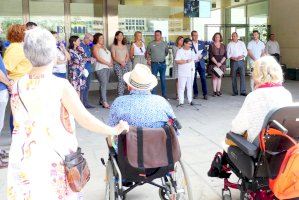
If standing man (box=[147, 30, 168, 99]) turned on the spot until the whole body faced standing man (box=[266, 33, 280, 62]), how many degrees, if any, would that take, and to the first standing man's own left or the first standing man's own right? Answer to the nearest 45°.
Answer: approximately 135° to the first standing man's own left

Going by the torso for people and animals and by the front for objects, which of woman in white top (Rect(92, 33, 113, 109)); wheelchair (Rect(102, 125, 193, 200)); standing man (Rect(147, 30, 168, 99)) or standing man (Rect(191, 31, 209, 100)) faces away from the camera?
the wheelchair

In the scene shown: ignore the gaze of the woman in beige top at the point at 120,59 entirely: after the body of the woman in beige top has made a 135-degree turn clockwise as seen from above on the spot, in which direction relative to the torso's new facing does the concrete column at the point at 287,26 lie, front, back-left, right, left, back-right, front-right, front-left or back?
right

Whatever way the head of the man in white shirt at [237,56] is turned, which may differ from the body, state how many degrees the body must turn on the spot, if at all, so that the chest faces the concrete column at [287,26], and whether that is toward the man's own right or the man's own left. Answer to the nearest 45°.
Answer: approximately 180°

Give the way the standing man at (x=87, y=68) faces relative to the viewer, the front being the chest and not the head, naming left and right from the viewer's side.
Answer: facing to the right of the viewer

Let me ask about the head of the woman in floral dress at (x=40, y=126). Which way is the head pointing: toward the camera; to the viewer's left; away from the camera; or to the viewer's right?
away from the camera

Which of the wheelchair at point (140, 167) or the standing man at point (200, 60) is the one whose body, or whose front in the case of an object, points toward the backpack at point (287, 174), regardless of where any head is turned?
the standing man
